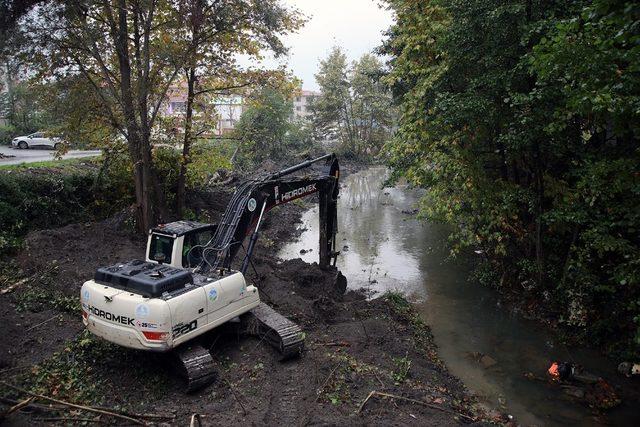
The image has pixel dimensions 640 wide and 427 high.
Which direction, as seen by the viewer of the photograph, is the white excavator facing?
facing away from the viewer and to the right of the viewer

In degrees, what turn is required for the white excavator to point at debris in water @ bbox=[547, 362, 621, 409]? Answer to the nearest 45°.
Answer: approximately 45° to its right

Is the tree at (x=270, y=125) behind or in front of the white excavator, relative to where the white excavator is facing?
in front

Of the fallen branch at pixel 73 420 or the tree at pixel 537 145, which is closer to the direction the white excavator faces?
the tree

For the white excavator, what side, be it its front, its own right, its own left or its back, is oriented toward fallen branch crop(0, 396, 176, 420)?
back

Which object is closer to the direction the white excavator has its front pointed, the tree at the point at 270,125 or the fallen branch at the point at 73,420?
the tree

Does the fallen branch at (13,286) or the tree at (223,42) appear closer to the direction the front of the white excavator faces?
the tree

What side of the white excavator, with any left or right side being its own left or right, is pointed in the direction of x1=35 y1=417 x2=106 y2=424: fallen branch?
back

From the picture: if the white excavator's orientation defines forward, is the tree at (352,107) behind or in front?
in front

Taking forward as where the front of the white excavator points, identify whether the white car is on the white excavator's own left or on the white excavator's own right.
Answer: on the white excavator's own left

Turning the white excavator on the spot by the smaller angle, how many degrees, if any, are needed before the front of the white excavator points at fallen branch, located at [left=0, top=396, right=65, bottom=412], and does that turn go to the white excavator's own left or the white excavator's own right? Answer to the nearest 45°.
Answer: approximately 180°

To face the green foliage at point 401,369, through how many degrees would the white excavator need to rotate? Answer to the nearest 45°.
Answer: approximately 45° to its right

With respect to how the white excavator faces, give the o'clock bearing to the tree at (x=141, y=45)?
The tree is roughly at 10 o'clock from the white excavator.

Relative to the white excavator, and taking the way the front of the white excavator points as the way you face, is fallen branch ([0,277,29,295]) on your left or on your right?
on your left
